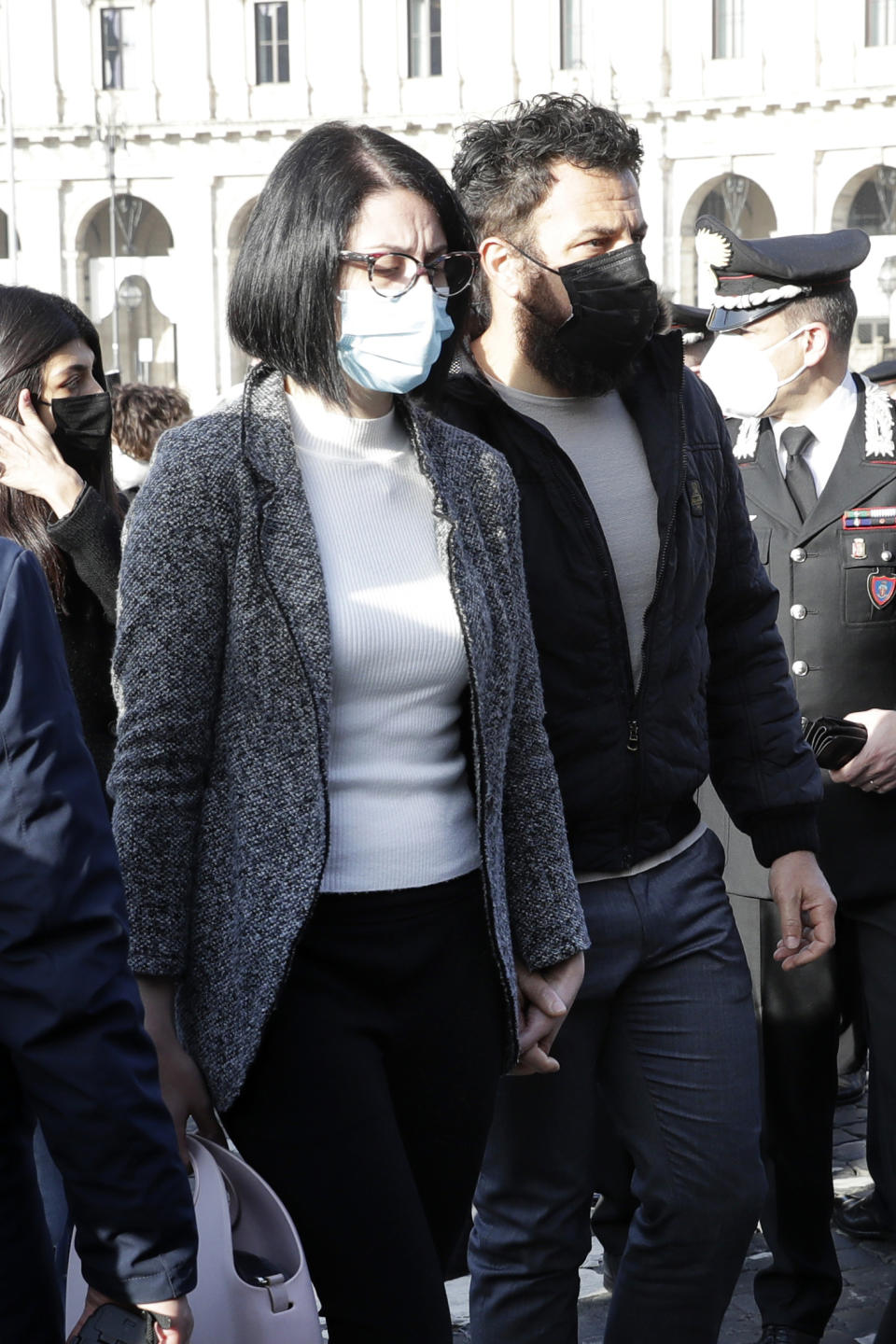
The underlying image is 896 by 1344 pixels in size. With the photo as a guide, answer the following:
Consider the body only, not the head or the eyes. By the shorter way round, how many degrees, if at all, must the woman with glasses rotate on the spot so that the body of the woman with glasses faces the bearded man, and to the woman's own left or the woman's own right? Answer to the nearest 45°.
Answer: approximately 90° to the woman's own left

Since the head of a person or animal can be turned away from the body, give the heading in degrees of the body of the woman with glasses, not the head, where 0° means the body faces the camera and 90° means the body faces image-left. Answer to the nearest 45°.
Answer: approximately 315°

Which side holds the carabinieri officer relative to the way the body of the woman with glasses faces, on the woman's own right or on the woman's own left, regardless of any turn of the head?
on the woman's own left

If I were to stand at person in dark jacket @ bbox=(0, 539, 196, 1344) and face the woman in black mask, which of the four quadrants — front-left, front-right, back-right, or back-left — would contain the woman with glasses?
front-right

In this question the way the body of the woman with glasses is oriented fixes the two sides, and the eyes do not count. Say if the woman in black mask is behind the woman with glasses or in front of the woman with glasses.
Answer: behind
